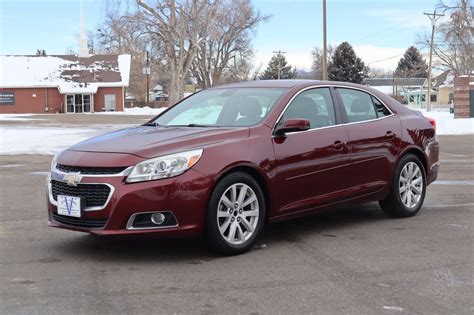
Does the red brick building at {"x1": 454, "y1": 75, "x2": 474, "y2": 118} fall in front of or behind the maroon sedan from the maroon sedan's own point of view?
behind

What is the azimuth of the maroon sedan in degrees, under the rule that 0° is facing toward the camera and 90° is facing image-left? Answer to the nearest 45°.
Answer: approximately 45°

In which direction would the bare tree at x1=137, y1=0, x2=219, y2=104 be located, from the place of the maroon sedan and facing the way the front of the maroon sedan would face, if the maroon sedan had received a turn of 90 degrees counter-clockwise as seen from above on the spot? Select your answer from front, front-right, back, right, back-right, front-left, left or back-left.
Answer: back-left
